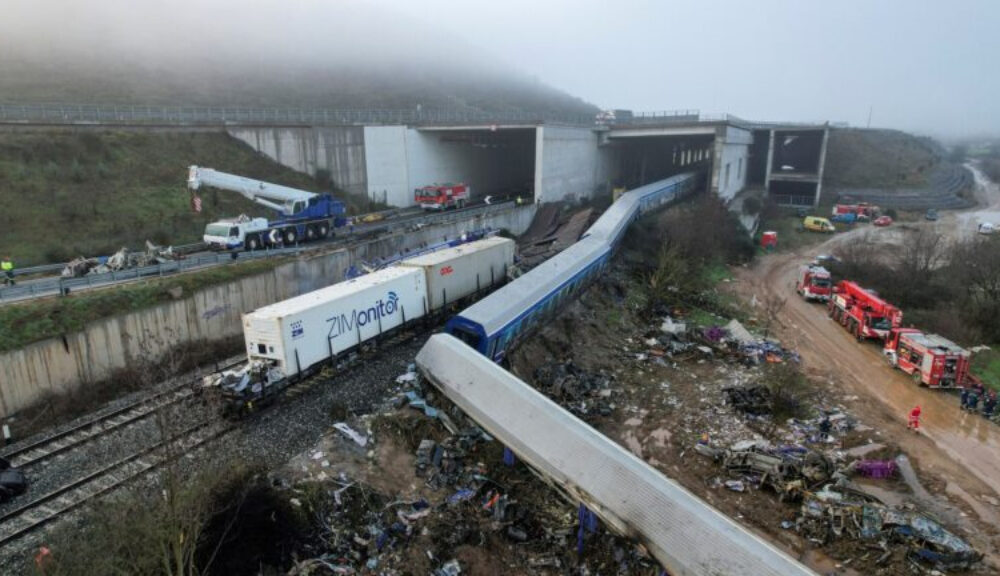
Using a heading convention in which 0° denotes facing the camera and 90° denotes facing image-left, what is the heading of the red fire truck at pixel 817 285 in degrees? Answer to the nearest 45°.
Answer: approximately 315°

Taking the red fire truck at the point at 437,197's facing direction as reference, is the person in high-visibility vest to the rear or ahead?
ahead

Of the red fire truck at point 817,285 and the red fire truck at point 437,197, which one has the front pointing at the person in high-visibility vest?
the red fire truck at point 437,197

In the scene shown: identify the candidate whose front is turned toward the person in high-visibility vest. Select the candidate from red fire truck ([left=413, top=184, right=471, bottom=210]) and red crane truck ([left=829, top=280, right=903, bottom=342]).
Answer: red fire truck ([left=413, top=184, right=471, bottom=210])

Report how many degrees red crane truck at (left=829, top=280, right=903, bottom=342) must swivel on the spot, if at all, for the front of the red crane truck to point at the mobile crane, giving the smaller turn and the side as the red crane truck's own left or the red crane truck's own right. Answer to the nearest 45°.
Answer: approximately 135° to the red crane truck's own right

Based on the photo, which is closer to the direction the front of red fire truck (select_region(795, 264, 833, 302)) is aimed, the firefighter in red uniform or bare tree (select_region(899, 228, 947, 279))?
the firefighter in red uniform

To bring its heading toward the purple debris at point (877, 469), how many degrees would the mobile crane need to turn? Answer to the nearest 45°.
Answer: approximately 90° to its left

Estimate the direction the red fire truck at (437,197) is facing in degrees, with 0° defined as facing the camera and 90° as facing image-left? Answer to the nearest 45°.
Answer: approximately 45°

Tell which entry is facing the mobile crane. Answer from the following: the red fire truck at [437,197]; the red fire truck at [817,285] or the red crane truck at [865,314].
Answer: the red fire truck at [437,197]

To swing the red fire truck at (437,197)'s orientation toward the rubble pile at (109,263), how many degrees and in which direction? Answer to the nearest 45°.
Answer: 0° — it already faces it

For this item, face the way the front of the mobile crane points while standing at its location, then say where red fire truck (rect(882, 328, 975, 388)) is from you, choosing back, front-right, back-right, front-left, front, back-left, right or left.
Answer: left

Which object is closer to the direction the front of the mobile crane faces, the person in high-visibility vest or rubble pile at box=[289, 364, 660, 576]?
the person in high-visibility vest

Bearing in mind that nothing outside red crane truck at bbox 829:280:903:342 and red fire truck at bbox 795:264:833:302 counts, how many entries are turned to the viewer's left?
0

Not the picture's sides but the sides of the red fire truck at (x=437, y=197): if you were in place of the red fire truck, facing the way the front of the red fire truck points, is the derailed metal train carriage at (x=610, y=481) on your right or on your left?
on your left

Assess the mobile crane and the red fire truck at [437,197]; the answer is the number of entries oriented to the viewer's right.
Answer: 0
